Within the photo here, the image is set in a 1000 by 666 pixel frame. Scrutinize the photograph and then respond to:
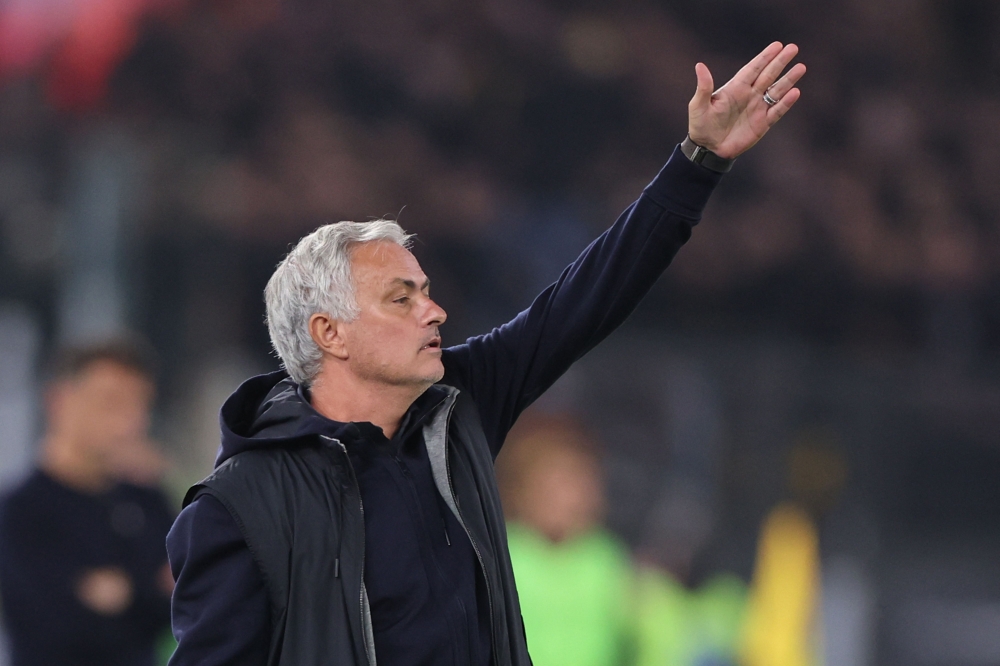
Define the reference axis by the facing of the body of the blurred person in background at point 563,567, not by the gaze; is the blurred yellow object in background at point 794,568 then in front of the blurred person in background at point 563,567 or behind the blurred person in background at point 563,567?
behind

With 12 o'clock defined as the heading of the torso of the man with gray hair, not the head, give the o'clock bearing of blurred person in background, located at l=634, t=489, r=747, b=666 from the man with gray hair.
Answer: The blurred person in background is roughly at 8 o'clock from the man with gray hair.

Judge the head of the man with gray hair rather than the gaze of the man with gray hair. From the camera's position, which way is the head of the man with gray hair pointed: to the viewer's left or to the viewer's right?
to the viewer's right

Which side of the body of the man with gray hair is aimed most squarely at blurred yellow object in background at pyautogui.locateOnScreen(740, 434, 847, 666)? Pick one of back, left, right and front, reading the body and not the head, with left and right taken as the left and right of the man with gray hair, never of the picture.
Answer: left

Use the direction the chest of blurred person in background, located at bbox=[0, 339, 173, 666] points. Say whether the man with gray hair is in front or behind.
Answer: in front

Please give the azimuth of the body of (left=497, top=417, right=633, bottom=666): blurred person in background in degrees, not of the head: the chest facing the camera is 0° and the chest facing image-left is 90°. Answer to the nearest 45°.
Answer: approximately 0°

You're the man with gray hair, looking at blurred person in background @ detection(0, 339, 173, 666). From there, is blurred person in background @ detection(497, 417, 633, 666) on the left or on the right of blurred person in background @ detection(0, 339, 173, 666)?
right

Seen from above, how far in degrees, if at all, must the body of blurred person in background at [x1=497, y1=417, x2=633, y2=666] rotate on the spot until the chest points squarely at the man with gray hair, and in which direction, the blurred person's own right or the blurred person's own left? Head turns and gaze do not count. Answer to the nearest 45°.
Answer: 0° — they already face them

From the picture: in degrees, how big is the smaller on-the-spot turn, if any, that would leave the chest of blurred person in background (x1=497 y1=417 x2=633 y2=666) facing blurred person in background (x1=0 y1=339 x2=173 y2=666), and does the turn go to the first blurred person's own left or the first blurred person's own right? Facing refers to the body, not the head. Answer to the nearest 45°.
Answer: approximately 45° to the first blurred person's own right

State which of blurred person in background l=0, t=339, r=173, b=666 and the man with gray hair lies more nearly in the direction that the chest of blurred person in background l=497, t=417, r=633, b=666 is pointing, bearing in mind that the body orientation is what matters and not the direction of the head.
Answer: the man with gray hair
